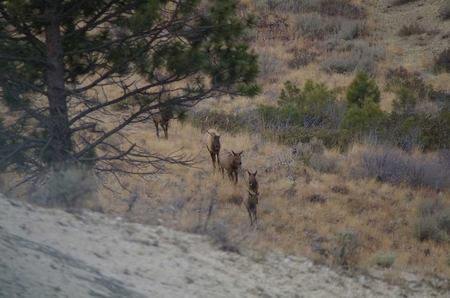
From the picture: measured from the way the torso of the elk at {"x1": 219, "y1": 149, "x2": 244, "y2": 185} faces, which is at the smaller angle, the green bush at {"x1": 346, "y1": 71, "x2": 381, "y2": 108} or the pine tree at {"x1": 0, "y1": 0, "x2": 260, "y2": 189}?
the pine tree

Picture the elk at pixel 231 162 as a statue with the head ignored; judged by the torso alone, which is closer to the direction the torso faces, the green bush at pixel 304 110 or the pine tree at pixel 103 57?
the pine tree

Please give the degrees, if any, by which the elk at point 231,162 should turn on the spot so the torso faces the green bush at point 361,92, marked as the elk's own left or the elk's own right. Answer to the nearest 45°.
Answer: approximately 90° to the elk's own left

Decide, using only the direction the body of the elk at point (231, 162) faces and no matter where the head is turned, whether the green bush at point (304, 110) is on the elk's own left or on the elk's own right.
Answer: on the elk's own left

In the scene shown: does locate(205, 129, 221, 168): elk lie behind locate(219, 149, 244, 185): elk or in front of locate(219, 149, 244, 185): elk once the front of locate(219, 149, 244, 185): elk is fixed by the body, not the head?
behind

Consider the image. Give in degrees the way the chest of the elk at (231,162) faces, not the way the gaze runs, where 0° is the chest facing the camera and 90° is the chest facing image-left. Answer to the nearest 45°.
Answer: approximately 315°

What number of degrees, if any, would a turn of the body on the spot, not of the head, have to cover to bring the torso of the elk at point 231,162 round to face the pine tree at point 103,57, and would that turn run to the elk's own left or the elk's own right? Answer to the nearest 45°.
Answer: approximately 90° to the elk's own right

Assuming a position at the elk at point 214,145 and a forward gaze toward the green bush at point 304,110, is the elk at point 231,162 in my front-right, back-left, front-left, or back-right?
back-right

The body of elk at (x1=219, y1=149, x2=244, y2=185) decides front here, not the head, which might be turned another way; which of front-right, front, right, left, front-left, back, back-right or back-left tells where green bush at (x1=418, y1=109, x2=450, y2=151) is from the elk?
left
